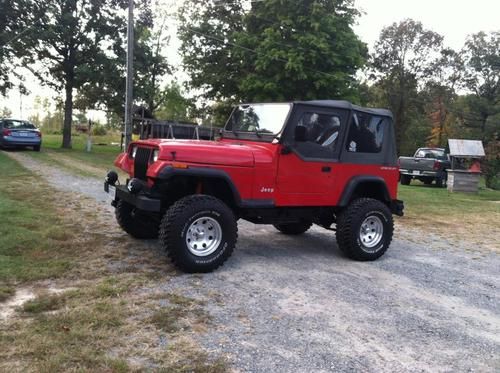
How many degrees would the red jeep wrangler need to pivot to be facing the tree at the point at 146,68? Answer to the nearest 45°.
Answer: approximately 135° to its right

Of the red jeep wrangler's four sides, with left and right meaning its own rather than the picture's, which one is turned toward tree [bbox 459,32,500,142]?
back

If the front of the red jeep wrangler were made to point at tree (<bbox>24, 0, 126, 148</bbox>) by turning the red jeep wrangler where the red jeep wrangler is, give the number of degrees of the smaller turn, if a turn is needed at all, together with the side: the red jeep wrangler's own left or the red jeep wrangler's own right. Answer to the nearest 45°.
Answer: approximately 90° to the red jeep wrangler's own right

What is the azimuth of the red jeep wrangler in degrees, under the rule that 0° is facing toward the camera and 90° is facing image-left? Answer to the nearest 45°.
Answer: approximately 45°

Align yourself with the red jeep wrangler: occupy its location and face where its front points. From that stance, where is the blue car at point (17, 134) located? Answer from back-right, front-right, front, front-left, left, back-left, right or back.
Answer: right

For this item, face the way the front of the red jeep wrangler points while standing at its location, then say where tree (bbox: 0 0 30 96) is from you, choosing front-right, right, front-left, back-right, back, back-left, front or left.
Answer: right

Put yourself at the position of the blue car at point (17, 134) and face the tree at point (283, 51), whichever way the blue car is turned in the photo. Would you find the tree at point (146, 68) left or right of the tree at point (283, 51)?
left

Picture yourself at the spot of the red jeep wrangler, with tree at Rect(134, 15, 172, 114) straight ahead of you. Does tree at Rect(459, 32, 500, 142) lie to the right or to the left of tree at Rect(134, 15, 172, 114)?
right

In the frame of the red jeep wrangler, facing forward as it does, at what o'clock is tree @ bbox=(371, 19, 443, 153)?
The tree is roughly at 5 o'clock from the red jeep wrangler.
